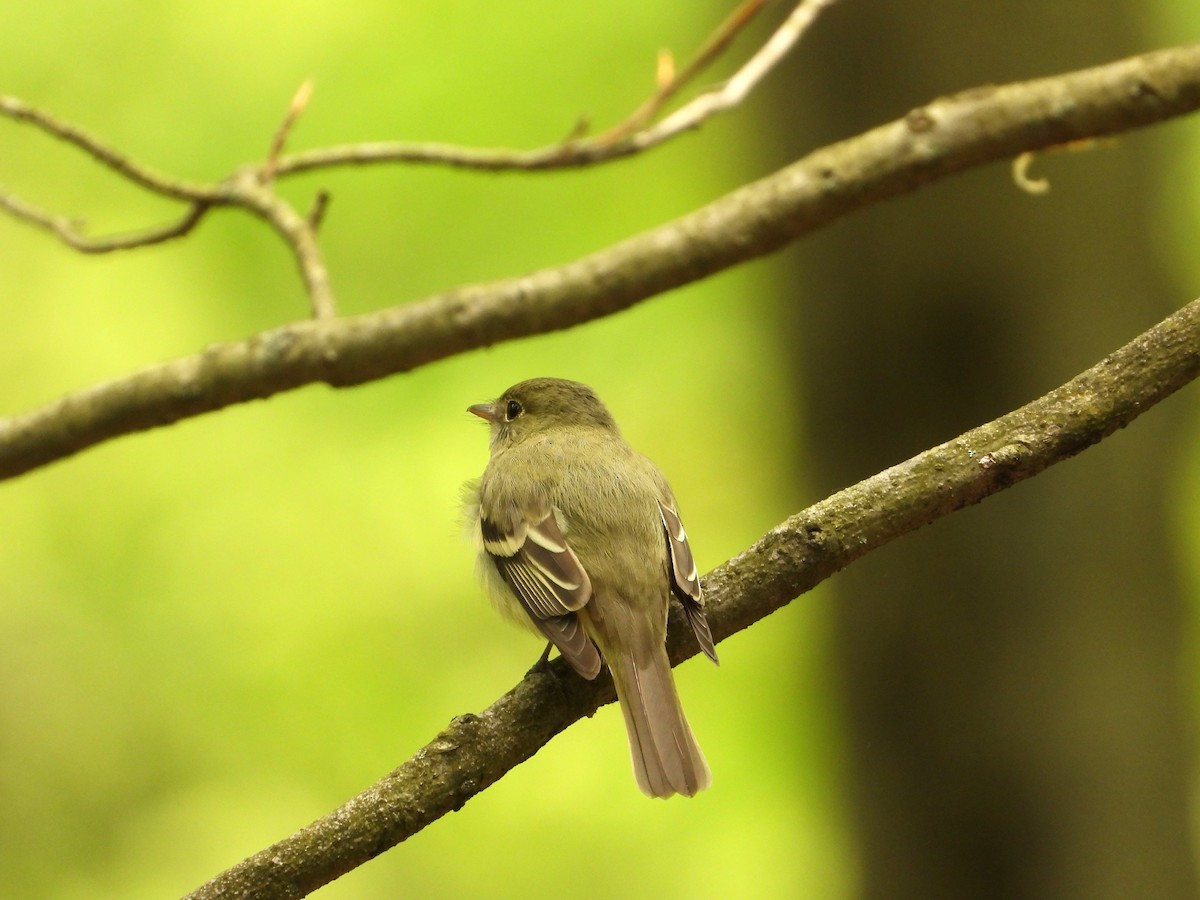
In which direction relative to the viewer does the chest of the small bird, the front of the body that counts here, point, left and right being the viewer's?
facing away from the viewer and to the left of the viewer
